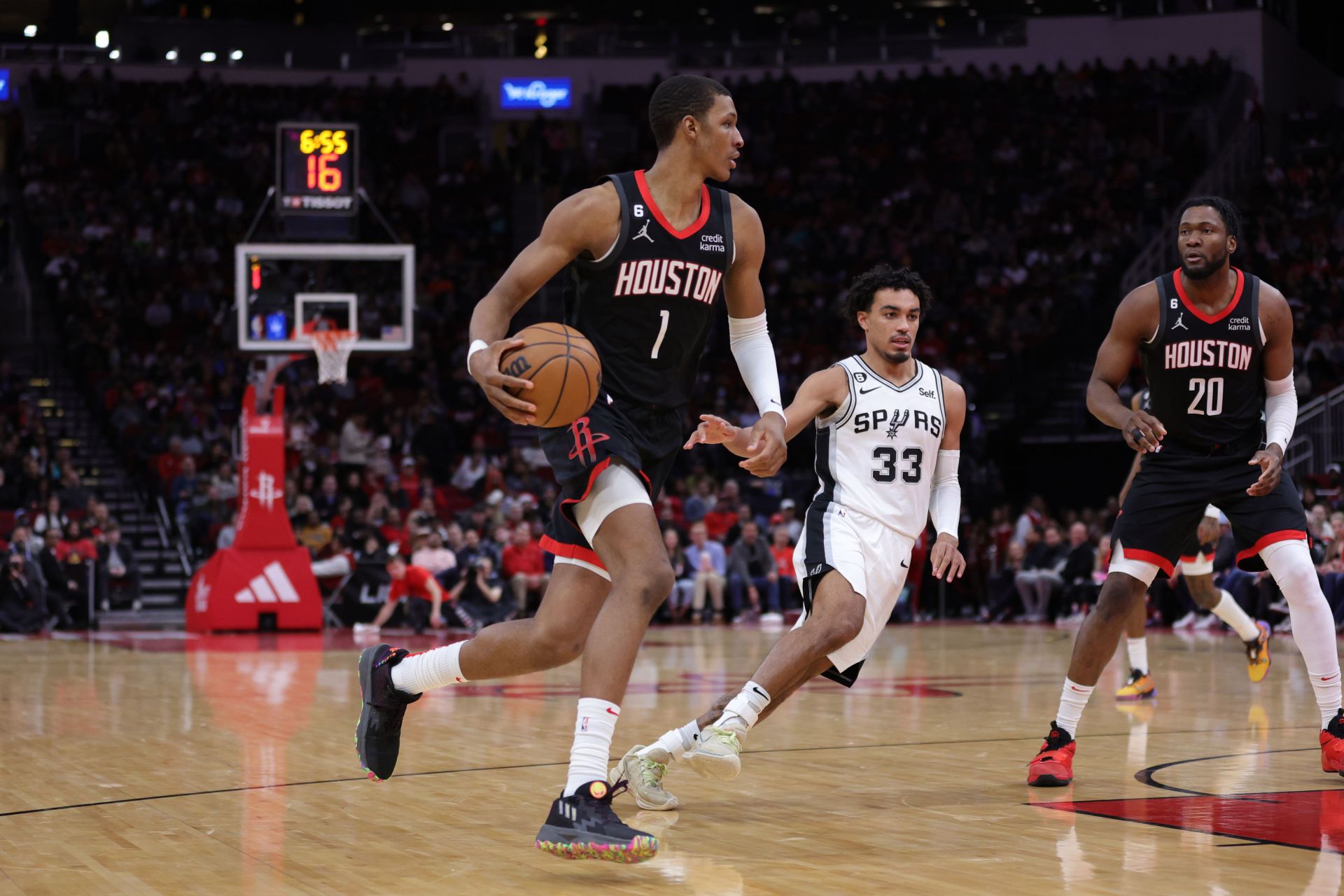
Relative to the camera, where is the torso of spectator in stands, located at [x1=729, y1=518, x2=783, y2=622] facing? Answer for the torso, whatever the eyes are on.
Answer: toward the camera

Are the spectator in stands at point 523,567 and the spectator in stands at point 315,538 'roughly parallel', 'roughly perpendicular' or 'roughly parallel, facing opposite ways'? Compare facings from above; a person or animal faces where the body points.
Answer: roughly parallel

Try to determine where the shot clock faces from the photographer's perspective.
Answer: facing the viewer

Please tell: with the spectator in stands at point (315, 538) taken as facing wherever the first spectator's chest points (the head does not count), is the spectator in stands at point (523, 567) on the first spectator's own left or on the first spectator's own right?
on the first spectator's own left

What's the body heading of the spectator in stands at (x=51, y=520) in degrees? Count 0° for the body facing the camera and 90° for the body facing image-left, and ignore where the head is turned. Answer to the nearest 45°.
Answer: approximately 0°

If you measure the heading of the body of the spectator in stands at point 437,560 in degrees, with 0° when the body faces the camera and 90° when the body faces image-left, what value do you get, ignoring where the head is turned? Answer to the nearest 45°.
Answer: approximately 0°

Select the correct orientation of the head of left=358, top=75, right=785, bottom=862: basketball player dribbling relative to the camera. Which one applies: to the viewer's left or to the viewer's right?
to the viewer's right

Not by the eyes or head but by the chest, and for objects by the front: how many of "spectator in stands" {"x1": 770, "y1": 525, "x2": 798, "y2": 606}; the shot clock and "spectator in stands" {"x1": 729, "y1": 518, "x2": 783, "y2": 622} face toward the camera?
3

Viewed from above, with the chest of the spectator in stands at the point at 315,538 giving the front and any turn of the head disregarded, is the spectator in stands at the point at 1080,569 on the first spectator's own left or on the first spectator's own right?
on the first spectator's own left

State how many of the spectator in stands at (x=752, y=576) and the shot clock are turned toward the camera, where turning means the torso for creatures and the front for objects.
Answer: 2

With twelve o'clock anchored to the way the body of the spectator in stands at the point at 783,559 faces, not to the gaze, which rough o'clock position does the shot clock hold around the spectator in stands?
The shot clock is roughly at 2 o'clock from the spectator in stands.
